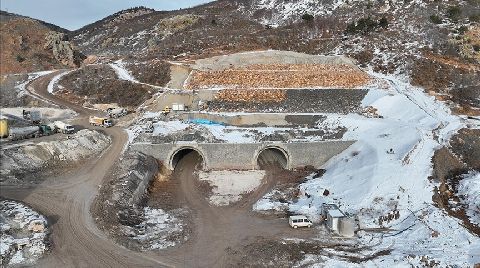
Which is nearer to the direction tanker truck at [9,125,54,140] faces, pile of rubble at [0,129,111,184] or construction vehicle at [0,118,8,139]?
the pile of rubble

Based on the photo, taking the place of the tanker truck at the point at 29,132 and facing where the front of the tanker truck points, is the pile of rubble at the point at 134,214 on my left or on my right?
on my right

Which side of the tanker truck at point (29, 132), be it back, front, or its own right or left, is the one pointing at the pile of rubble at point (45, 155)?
right

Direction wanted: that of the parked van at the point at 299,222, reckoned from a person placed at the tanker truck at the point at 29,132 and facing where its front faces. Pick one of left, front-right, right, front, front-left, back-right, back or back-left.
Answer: front-right

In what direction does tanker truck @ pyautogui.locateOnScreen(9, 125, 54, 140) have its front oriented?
to the viewer's right

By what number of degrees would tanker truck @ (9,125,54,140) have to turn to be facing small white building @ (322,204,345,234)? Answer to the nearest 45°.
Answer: approximately 45° to its right

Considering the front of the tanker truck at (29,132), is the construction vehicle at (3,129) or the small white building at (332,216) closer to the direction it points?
the small white building

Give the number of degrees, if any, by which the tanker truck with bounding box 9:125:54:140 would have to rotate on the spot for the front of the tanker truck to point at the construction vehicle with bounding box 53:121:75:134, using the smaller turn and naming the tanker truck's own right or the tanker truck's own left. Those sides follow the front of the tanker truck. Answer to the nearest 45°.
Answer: approximately 45° to the tanker truck's own left
